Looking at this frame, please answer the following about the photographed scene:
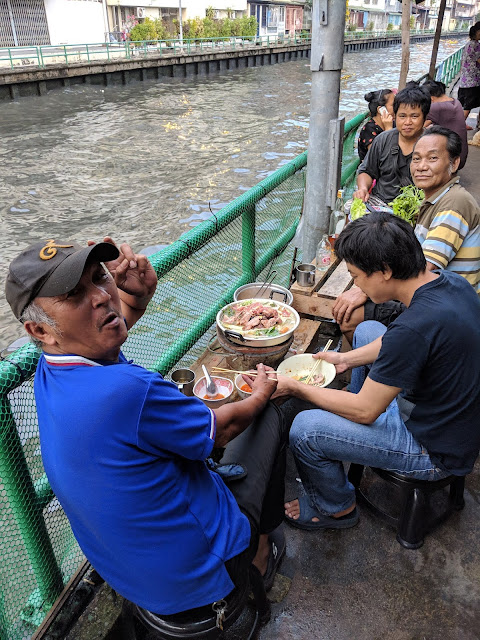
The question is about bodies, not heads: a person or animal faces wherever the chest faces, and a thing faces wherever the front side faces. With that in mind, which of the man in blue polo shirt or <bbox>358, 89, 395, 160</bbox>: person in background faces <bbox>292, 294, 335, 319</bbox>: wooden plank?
the man in blue polo shirt

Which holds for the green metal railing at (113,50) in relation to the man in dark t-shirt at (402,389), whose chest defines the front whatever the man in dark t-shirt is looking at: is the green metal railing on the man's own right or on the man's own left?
on the man's own right

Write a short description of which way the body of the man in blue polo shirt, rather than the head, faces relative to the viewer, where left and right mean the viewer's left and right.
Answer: facing away from the viewer and to the right of the viewer

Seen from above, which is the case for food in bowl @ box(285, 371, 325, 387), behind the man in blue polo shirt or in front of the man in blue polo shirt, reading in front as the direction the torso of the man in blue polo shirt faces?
in front

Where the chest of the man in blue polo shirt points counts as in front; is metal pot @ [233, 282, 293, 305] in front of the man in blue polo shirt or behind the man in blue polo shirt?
in front

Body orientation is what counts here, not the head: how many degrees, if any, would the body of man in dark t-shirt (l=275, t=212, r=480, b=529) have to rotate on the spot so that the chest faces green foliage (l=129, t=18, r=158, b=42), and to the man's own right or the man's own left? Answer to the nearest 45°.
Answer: approximately 45° to the man's own right

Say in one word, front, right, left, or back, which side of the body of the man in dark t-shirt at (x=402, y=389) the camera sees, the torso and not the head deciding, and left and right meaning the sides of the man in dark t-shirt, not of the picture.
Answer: left

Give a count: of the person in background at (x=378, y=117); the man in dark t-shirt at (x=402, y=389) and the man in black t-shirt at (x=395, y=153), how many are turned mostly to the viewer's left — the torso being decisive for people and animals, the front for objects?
1

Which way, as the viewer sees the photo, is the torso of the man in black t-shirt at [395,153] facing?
toward the camera

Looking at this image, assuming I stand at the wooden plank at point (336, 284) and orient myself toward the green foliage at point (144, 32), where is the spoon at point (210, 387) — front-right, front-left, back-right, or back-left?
back-left

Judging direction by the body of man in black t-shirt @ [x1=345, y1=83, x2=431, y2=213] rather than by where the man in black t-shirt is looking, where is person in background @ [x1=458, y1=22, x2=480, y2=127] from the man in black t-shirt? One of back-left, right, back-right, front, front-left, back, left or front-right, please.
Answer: back

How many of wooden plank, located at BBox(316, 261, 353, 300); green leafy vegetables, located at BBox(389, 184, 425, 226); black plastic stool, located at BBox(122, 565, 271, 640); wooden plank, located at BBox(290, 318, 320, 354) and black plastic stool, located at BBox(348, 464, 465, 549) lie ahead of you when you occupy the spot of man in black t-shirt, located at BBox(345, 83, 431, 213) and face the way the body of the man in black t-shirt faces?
5
